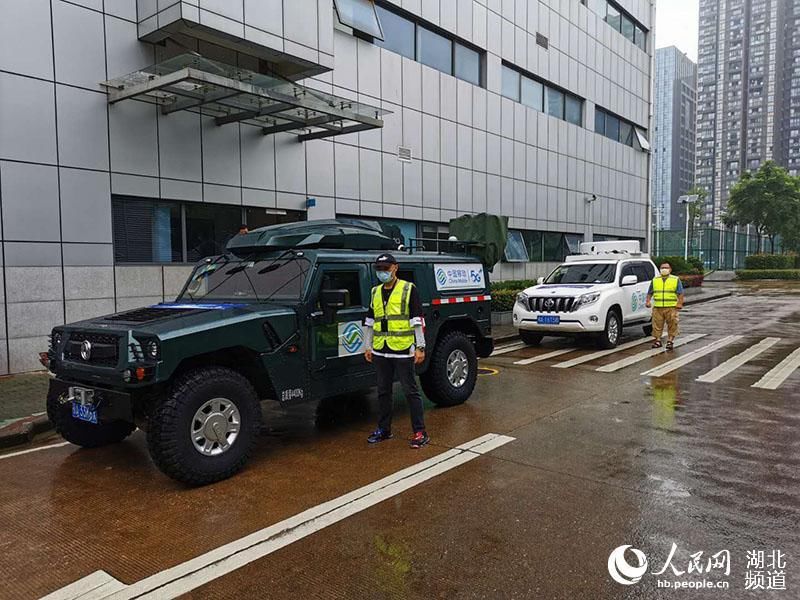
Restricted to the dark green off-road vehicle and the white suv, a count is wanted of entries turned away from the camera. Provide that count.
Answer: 0

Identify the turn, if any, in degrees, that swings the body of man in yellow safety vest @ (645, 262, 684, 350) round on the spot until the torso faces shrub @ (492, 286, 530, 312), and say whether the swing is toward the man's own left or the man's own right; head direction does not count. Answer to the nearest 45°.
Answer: approximately 135° to the man's own right

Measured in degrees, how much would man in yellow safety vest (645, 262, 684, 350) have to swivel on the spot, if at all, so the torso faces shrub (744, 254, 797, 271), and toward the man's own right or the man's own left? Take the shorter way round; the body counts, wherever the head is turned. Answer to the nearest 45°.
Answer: approximately 180°

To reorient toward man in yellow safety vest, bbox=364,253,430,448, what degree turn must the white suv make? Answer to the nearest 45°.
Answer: approximately 45° to its left

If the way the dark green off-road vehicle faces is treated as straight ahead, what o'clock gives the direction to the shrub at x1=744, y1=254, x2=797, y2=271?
The shrub is roughly at 6 o'clock from the dark green off-road vehicle.

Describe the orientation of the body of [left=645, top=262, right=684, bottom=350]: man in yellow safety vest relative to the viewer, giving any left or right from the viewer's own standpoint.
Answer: facing the viewer

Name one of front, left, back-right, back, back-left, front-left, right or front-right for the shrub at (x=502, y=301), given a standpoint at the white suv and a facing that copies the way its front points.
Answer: right

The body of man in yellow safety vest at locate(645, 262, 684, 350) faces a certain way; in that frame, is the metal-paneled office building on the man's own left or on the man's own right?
on the man's own right

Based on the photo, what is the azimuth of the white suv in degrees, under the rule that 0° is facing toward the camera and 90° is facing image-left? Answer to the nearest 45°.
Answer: approximately 45°

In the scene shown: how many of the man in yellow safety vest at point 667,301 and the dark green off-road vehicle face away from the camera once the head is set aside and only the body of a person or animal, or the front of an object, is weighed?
0
